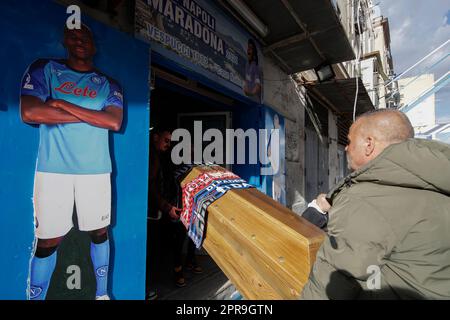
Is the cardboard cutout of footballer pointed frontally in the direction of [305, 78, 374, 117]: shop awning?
no

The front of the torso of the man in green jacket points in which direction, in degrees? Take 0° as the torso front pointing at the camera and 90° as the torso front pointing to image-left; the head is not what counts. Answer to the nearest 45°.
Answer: approximately 135°

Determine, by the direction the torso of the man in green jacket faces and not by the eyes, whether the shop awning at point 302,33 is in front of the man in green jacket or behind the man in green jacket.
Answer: in front

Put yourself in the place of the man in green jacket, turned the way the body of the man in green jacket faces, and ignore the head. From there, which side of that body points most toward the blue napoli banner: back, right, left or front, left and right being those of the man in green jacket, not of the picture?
front

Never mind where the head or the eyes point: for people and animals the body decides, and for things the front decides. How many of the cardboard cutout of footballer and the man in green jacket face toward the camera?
1

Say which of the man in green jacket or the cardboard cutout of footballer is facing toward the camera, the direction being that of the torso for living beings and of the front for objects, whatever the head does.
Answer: the cardboard cutout of footballer

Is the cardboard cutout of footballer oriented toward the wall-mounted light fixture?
no

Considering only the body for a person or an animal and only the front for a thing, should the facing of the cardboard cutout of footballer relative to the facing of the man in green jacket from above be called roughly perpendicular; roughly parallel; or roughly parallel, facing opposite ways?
roughly parallel, facing opposite ways

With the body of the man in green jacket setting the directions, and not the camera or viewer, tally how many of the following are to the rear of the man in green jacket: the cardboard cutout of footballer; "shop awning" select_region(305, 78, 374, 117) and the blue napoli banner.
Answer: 0

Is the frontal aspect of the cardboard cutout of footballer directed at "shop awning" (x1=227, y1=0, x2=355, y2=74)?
no

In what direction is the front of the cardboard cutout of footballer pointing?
toward the camera

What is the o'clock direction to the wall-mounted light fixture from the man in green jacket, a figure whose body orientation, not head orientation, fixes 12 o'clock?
The wall-mounted light fixture is roughly at 1 o'clock from the man in green jacket.

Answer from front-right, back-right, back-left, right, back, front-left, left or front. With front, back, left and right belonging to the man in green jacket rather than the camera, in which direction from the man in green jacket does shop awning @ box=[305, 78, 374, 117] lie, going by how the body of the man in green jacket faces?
front-right
